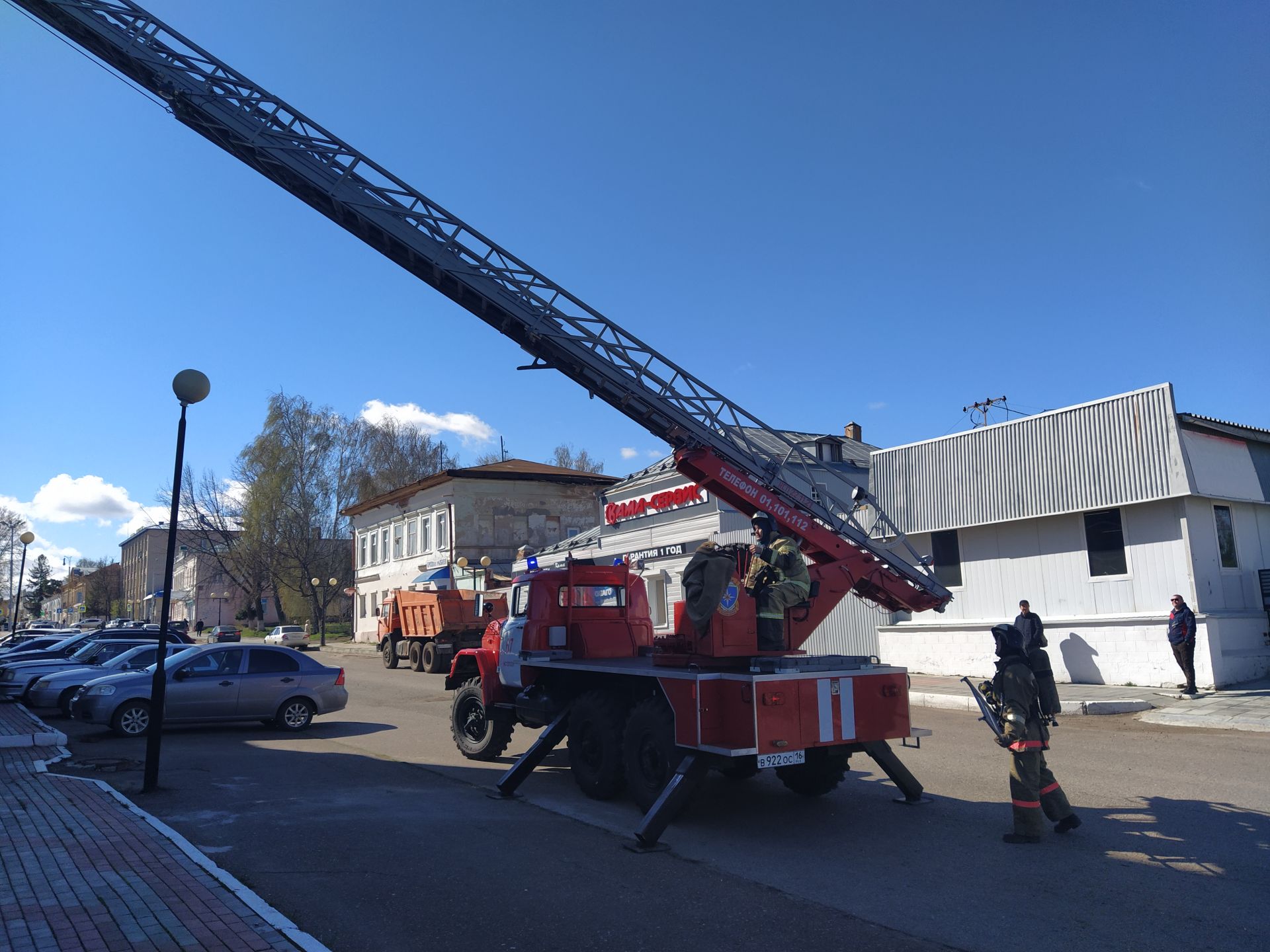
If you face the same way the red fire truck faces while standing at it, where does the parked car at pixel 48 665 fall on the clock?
The parked car is roughly at 12 o'clock from the red fire truck.

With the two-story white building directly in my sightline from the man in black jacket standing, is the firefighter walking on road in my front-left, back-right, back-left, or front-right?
back-left

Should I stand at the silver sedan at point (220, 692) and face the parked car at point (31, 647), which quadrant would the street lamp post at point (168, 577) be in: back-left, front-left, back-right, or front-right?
back-left

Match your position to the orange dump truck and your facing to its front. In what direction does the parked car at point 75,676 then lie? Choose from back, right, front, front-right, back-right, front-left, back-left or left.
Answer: left

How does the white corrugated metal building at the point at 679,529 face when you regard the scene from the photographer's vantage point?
facing the viewer and to the left of the viewer

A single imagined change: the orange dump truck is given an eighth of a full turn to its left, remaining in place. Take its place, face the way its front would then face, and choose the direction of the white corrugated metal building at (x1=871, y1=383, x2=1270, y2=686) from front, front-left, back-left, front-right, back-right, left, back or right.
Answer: back-left

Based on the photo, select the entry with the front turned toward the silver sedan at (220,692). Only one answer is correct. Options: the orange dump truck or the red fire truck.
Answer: the red fire truck

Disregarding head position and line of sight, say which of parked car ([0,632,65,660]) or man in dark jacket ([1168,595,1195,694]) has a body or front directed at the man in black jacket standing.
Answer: the man in dark jacket

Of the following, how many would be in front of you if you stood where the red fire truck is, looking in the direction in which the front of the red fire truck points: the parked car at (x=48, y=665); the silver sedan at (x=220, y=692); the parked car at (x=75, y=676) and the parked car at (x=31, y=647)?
4

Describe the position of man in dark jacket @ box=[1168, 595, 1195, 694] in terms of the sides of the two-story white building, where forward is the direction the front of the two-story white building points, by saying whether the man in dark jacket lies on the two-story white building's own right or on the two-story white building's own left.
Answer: on the two-story white building's own left

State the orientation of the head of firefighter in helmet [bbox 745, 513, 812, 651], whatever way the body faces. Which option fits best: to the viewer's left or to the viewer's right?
to the viewer's left

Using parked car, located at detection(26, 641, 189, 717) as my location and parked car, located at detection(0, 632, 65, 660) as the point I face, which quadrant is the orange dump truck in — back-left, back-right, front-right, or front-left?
front-right
